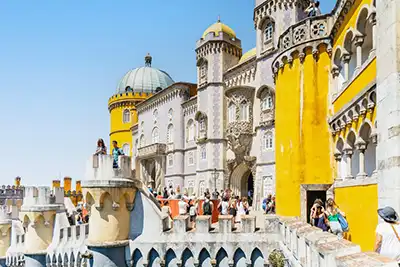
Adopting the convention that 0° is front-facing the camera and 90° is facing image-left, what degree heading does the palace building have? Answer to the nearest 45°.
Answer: approximately 45°
